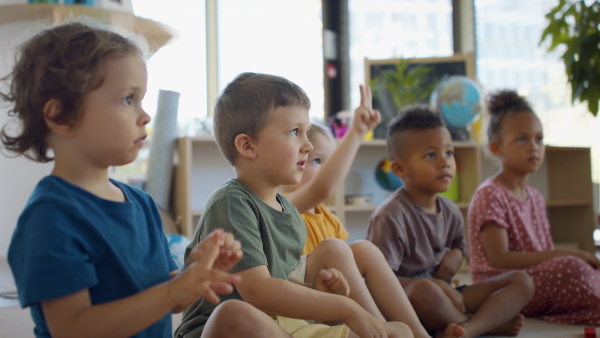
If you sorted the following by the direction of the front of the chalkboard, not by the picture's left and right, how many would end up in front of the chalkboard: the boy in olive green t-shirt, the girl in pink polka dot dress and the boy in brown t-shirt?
3

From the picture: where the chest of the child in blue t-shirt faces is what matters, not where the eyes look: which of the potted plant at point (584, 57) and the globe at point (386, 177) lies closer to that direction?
the potted plant

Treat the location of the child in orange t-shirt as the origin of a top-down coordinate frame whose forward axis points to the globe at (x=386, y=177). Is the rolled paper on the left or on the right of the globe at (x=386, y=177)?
left

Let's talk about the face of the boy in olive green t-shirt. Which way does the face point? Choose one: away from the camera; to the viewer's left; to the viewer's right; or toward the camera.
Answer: to the viewer's right

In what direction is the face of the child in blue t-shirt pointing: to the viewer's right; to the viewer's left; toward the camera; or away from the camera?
to the viewer's right

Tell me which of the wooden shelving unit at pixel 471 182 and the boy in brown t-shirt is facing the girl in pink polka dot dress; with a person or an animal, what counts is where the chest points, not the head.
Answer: the wooden shelving unit
